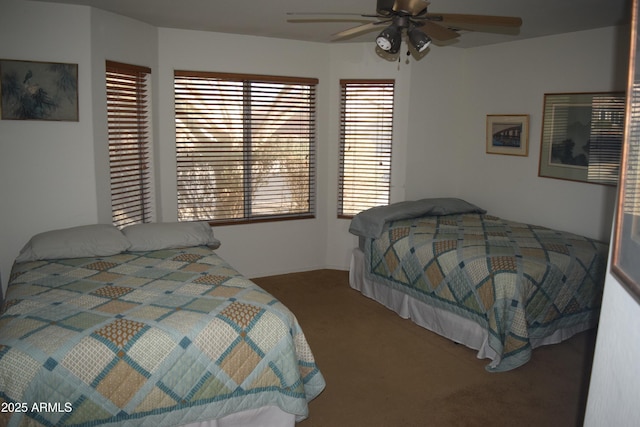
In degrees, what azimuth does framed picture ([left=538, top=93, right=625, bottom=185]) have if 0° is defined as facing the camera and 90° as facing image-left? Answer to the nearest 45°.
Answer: approximately 45°

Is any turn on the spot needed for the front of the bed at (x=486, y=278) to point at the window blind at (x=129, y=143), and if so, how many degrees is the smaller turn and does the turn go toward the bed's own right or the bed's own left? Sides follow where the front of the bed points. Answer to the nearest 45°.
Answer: approximately 135° to the bed's own right

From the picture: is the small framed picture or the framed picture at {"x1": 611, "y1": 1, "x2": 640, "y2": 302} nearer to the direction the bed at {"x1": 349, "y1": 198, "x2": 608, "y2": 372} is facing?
the framed picture

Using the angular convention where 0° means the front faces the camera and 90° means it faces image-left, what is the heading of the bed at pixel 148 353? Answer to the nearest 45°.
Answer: approximately 0°

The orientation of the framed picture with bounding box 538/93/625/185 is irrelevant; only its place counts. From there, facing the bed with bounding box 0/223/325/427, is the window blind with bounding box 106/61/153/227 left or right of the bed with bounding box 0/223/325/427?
right

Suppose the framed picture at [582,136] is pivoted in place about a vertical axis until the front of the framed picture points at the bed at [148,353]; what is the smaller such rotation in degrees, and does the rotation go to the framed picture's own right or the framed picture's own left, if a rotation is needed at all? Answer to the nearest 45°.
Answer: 0° — it already faces it

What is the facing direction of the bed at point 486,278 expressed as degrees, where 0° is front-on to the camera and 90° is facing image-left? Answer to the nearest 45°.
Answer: approximately 315°

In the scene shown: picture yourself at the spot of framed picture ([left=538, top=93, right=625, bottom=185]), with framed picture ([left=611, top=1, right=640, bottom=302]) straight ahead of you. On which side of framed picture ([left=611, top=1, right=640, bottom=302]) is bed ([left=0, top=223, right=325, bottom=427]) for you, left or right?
right

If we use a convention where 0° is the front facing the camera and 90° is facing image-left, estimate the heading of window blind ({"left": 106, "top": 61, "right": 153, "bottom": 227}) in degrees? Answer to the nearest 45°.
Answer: approximately 315°
